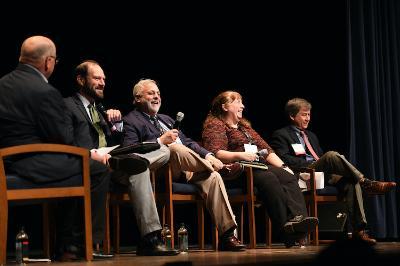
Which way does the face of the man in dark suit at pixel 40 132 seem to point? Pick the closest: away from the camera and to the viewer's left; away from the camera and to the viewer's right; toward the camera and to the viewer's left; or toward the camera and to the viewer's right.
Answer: away from the camera and to the viewer's right

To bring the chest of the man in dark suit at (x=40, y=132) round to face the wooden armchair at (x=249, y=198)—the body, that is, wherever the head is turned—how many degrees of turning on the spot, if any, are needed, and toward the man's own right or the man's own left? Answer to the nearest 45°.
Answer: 0° — they already face it

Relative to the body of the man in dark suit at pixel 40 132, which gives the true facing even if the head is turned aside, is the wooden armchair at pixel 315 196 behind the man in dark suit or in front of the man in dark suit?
in front

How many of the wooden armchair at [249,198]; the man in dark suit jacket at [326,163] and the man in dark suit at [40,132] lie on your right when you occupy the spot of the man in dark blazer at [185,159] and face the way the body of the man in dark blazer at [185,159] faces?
1

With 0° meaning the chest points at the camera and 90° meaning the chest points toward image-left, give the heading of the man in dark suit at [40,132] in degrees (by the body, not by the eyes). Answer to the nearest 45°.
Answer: approximately 225°

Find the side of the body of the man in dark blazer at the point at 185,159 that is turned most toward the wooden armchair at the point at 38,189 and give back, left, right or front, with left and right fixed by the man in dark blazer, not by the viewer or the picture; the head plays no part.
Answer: right

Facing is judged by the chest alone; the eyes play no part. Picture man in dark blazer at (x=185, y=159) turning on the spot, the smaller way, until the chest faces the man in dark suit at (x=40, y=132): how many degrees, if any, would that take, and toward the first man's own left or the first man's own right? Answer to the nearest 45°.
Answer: approximately 90° to the first man's own right

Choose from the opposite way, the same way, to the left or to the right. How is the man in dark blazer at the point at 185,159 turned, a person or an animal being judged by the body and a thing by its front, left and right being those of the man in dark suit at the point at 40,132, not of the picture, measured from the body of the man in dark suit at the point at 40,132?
to the right

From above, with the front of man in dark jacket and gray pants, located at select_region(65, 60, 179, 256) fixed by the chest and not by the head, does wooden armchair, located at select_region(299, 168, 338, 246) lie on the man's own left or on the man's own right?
on the man's own left

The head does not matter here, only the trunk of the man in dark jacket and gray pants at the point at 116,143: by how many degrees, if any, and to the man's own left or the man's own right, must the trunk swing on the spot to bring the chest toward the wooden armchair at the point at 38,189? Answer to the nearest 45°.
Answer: approximately 90° to the man's own right

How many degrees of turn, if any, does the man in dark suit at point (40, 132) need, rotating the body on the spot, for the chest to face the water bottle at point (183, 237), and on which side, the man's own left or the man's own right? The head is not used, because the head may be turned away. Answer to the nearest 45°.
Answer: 0° — they already face it

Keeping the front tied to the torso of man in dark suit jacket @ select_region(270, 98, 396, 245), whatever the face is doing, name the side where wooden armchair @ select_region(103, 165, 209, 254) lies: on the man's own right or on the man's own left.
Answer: on the man's own right
